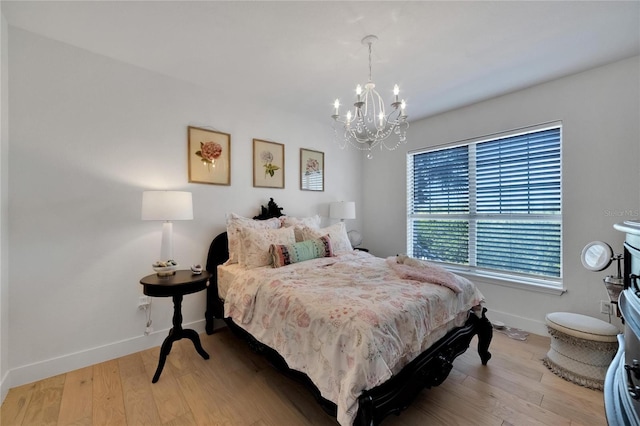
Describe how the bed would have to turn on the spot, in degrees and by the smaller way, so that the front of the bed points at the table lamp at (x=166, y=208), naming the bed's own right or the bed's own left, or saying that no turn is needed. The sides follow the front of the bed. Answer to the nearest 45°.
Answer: approximately 135° to the bed's own right

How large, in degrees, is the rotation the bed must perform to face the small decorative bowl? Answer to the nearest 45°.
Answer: approximately 135° to its right

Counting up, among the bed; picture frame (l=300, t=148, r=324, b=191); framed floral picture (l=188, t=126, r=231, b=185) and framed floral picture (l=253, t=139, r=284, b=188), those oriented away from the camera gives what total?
0

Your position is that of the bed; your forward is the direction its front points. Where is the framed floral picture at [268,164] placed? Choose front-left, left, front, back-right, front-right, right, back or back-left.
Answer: back

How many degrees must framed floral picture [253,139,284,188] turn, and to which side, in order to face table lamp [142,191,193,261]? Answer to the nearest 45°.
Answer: approximately 90° to its right

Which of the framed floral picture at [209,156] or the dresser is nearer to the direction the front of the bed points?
the dresser

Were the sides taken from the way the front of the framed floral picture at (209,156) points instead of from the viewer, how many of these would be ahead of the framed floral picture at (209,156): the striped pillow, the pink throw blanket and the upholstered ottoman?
3

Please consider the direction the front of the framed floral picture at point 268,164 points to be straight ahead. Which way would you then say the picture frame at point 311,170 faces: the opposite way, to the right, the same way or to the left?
the same way

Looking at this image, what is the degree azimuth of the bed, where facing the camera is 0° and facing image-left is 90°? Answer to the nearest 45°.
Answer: approximately 315°

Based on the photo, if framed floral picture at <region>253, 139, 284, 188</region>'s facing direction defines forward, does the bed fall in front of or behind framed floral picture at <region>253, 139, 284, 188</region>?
in front

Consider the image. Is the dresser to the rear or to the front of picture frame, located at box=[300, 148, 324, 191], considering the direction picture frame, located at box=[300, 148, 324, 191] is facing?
to the front
